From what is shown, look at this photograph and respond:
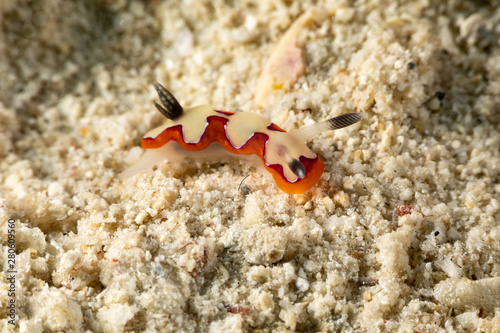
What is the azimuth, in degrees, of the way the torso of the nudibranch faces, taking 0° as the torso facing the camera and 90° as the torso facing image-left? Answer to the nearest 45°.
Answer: approximately 315°
